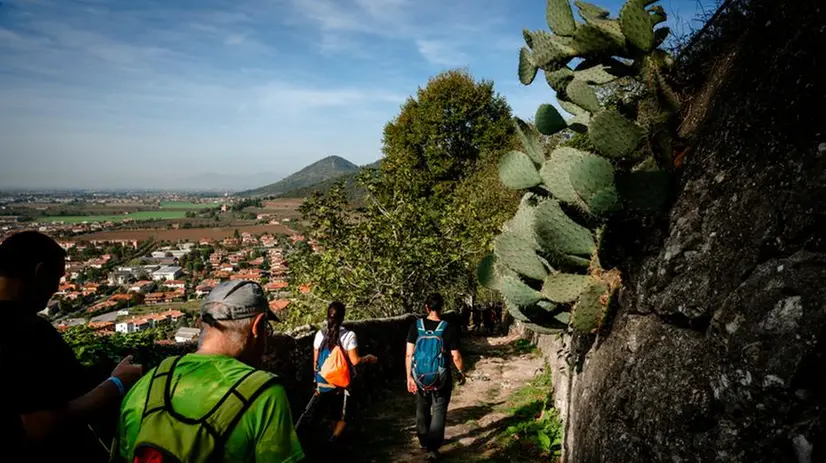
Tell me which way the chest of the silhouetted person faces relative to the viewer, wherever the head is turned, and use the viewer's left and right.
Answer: facing away from the viewer and to the right of the viewer

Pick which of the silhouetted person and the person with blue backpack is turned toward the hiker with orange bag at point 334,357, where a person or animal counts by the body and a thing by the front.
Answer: the silhouetted person

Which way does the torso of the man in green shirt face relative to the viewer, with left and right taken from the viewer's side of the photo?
facing away from the viewer and to the right of the viewer

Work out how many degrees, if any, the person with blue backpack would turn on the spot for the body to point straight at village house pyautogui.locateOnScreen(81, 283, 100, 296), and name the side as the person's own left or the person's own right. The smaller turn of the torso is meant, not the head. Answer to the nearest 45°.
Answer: approximately 45° to the person's own left

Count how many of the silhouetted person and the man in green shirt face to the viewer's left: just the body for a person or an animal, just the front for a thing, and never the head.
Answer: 0

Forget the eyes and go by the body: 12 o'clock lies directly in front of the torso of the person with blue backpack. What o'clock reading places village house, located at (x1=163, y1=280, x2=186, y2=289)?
The village house is roughly at 11 o'clock from the person with blue backpack.

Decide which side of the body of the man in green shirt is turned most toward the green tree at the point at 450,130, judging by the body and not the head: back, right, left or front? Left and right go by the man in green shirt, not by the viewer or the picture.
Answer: front

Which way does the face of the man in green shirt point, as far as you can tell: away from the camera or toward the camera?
away from the camera

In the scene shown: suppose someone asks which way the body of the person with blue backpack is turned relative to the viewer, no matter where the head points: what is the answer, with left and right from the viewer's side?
facing away from the viewer

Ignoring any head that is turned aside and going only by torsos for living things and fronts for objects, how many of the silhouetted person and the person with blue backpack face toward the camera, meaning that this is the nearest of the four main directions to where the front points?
0

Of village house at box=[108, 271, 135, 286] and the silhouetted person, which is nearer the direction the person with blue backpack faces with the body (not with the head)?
the village house
